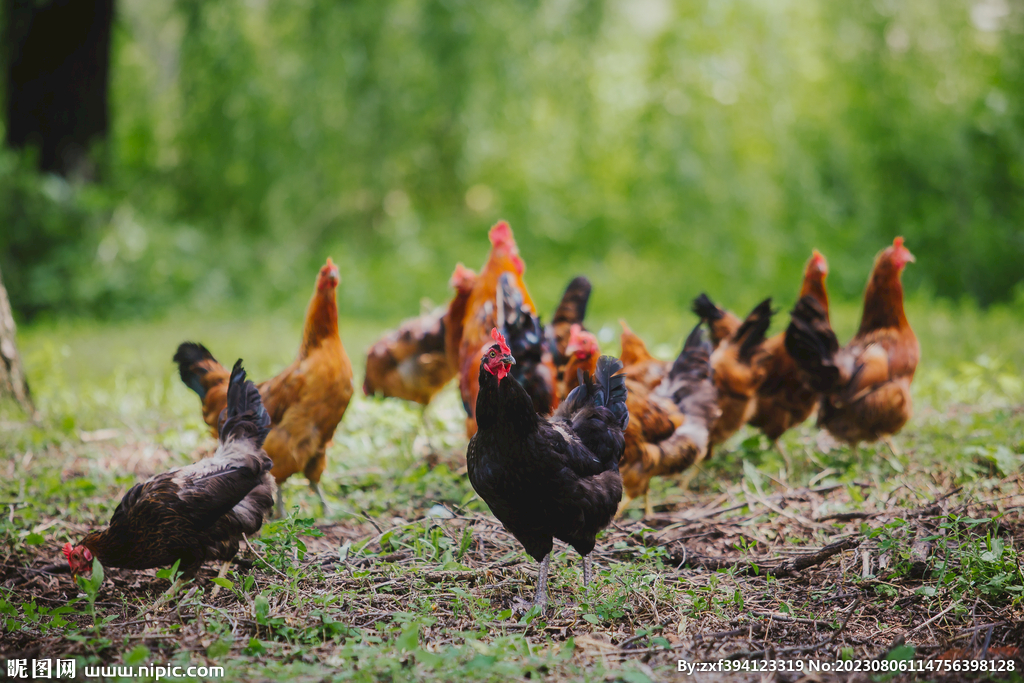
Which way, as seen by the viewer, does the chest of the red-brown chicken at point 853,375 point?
to the viewer's right

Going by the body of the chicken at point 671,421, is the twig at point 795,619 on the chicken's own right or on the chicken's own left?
on the chicken's own left

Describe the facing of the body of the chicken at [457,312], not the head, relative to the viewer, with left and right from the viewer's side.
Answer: facing to the right of the viewer

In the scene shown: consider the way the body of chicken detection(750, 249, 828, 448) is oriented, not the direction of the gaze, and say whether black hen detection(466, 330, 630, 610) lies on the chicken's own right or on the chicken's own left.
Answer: on the chicken's own right

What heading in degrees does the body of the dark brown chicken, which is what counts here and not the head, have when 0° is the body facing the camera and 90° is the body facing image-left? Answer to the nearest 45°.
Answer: approximately 90°

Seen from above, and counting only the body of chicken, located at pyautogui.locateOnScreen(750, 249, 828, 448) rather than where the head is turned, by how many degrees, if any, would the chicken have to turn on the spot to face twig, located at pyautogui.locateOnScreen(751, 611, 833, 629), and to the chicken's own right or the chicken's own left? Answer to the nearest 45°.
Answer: approximately 90° to the chicken's own right

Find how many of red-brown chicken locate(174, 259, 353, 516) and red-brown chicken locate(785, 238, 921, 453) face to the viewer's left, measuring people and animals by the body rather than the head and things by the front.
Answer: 0

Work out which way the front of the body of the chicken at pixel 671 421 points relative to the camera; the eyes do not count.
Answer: to the viewer's left

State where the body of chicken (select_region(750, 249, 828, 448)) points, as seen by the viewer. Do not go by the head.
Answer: to the viewer's right

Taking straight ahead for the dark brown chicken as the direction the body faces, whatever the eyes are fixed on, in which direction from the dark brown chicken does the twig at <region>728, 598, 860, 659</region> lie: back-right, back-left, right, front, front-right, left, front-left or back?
back-left

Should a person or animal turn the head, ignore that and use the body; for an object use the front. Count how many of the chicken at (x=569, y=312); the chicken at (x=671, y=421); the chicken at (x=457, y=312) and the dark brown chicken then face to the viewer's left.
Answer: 3
